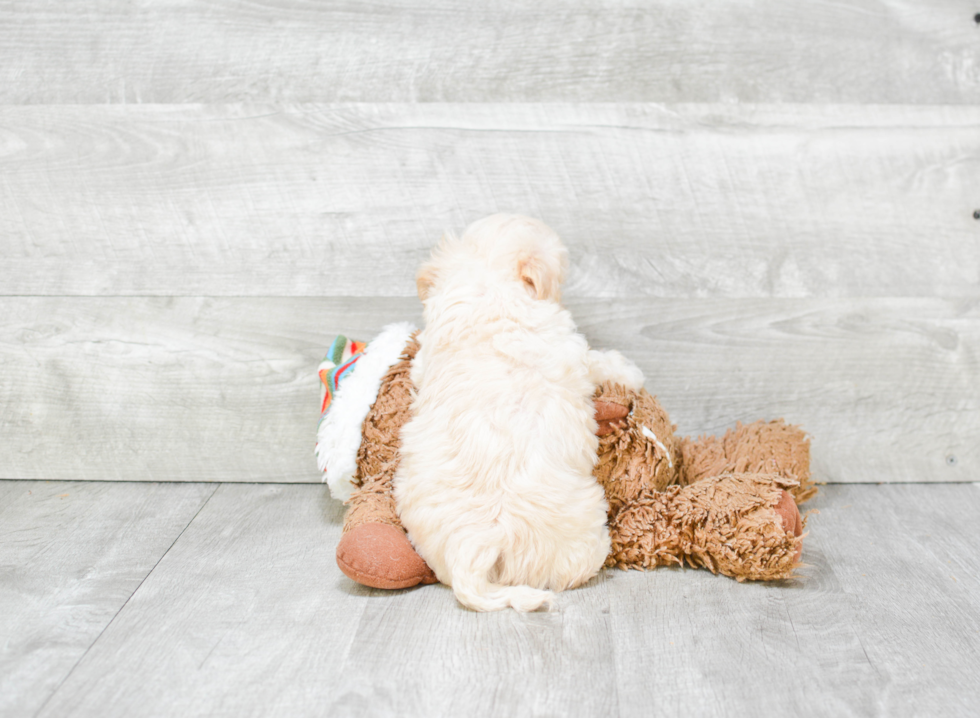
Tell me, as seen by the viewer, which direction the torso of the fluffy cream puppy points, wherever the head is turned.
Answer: away from the camera
